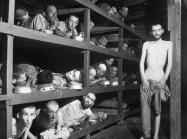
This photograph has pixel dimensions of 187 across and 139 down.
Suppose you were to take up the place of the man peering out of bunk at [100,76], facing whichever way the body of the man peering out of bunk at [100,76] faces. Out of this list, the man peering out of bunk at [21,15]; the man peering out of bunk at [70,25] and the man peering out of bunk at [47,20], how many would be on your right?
3

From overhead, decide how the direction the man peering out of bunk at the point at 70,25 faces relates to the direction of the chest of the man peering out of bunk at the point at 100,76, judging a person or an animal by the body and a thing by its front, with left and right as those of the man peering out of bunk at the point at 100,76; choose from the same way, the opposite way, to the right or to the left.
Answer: the same way

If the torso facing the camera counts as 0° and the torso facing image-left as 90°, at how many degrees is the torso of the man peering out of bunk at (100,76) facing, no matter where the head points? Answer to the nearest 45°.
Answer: approximately 315°

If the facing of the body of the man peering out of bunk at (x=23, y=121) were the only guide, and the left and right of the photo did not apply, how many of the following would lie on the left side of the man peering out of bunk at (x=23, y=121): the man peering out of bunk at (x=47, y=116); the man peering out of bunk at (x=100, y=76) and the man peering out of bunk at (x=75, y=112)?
3

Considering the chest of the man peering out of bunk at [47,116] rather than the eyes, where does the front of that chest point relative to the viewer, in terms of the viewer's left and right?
facing the viewer and to the right of the viewer

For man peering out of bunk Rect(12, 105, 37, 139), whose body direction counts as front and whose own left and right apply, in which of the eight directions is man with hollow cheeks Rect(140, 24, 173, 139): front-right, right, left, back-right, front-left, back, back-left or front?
front-left

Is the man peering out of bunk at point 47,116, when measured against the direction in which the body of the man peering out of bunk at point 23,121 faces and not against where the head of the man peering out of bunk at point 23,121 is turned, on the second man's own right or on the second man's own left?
on the second man's own left

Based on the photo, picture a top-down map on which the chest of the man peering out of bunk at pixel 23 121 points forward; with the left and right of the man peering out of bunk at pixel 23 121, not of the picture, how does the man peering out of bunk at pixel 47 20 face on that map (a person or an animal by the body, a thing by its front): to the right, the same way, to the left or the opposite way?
the same way

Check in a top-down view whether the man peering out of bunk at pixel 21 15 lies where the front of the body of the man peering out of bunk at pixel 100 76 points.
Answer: no

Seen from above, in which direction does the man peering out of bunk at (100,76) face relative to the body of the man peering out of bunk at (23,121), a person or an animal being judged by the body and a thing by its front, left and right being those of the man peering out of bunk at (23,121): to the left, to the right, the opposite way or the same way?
the same way

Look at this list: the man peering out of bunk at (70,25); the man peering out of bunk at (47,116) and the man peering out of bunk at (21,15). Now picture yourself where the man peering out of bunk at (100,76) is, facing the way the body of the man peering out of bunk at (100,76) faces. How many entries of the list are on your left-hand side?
0

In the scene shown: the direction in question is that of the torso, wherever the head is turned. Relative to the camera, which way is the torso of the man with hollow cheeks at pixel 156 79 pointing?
toward the camera

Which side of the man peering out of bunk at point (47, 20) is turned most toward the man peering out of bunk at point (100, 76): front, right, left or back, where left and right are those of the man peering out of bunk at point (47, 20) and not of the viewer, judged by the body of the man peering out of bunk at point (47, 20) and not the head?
left

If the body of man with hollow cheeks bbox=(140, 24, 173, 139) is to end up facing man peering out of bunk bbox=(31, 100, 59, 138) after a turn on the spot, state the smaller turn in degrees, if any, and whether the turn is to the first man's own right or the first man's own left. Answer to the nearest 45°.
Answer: approximately 45° to the first man's own right

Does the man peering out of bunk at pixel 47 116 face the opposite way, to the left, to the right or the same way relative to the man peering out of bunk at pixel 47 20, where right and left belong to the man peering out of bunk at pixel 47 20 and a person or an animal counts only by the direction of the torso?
the same way

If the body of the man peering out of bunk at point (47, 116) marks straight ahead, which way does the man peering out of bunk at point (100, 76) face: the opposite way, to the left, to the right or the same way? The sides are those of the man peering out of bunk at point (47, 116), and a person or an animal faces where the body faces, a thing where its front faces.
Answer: the same way

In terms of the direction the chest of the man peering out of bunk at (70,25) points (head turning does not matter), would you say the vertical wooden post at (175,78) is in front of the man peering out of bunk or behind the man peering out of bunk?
in front
